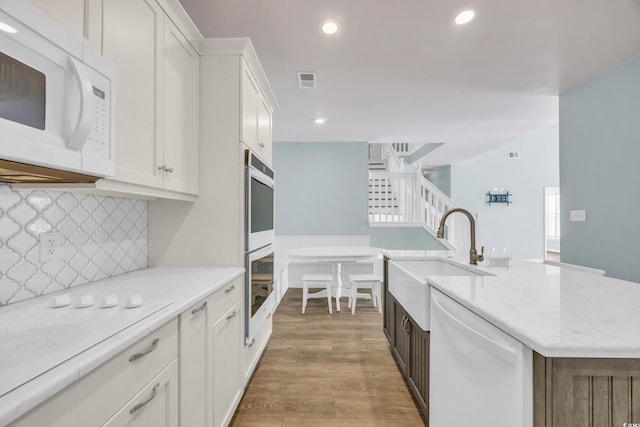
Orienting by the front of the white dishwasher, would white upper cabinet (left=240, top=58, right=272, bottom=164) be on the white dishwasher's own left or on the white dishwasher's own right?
on the white dishwasher's own right

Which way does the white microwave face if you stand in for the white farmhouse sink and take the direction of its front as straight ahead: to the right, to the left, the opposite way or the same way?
the opposite way

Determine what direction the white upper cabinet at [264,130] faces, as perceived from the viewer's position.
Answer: facing to the right of the viewer

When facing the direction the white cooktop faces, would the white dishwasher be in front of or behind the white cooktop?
in front

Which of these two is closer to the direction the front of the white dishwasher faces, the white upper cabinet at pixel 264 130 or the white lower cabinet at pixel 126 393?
the white lower cabinet

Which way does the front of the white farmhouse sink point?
to the viewer's left

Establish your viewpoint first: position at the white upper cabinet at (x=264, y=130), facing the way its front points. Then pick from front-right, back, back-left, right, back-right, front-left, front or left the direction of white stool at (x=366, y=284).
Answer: front-left

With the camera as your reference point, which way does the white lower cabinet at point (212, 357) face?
facing to the right of the viewer
